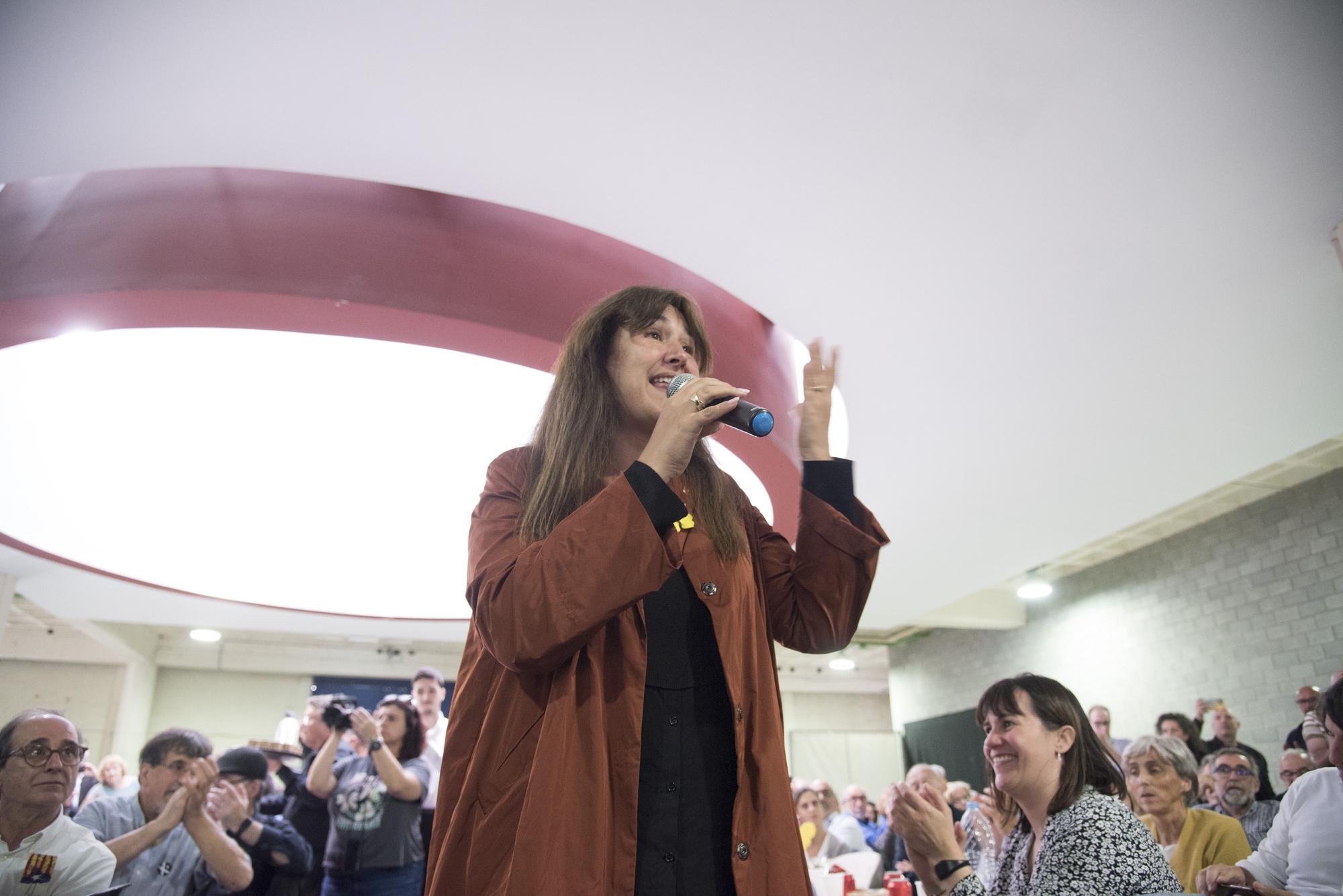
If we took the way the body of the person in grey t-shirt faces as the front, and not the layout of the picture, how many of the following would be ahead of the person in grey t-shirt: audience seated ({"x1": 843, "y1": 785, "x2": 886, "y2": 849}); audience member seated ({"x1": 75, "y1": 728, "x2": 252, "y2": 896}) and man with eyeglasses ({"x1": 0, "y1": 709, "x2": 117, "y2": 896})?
2

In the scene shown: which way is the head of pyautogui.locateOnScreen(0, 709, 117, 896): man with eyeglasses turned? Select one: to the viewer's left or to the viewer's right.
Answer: to the viewer's right

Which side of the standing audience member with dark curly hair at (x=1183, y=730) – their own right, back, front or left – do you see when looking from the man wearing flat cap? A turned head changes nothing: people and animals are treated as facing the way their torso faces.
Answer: front

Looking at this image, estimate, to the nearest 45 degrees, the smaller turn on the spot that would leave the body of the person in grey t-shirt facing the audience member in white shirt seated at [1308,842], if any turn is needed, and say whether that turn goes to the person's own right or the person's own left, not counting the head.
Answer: approximately 90° to the person's own left

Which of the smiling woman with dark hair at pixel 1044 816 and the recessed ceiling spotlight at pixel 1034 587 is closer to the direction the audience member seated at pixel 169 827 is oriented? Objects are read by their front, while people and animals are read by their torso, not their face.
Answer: the smiling woman with dark hair

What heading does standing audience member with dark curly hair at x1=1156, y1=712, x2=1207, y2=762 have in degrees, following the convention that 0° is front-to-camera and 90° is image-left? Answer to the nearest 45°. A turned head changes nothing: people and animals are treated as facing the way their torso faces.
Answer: approximately 45°

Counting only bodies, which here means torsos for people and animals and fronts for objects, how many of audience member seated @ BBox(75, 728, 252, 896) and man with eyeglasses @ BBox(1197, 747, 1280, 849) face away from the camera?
0

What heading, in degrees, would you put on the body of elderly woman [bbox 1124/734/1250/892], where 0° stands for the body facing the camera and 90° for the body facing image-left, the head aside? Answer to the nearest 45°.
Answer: approximately 45°

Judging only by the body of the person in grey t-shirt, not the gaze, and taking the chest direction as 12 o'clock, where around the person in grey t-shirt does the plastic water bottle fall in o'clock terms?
The plastic water bottle is roughly at 9 o'clock from the person in grey t-shirt.

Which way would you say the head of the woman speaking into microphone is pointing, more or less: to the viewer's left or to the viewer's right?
to the viewer's right

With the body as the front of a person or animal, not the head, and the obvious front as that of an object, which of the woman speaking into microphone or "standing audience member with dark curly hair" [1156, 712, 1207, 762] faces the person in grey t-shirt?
the standing audience member with dark curly hair
